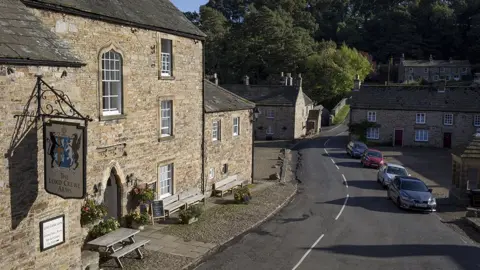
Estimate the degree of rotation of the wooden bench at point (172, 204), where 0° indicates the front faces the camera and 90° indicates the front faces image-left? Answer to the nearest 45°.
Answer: approximately 315°

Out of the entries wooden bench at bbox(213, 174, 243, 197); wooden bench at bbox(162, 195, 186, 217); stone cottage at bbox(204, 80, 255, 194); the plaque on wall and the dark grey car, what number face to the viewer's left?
0

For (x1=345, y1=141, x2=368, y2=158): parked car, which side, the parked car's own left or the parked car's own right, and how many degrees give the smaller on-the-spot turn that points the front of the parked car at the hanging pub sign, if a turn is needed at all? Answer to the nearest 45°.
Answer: approximately 45° to the parked car's own right

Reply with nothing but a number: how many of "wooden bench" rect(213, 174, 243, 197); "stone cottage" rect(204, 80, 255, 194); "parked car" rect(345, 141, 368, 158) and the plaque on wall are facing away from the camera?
0

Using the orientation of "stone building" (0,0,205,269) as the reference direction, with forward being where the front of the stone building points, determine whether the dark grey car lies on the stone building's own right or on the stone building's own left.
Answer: on the stone building's own left

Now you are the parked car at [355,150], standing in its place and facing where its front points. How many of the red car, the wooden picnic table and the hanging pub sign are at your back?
0

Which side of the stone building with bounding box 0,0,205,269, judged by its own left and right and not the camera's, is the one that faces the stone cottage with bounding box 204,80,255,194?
left

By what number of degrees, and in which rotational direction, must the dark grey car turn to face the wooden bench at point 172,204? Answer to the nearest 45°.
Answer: approximately 90° to its right

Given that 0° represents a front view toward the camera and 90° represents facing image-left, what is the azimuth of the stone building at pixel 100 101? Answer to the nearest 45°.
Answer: approximately 315°

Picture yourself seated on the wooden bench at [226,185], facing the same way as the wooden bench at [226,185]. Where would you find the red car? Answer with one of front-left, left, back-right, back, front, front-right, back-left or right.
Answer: left

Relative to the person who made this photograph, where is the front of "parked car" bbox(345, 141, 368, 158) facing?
facing the viewer and to the right of the viewer

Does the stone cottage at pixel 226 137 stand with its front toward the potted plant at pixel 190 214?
no

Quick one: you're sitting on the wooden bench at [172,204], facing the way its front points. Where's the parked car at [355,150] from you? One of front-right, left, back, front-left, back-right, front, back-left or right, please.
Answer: left

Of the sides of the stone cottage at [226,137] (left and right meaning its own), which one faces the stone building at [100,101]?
right
